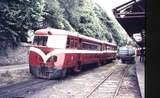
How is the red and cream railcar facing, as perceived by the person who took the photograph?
facing the viewer and to the left of the viewer
